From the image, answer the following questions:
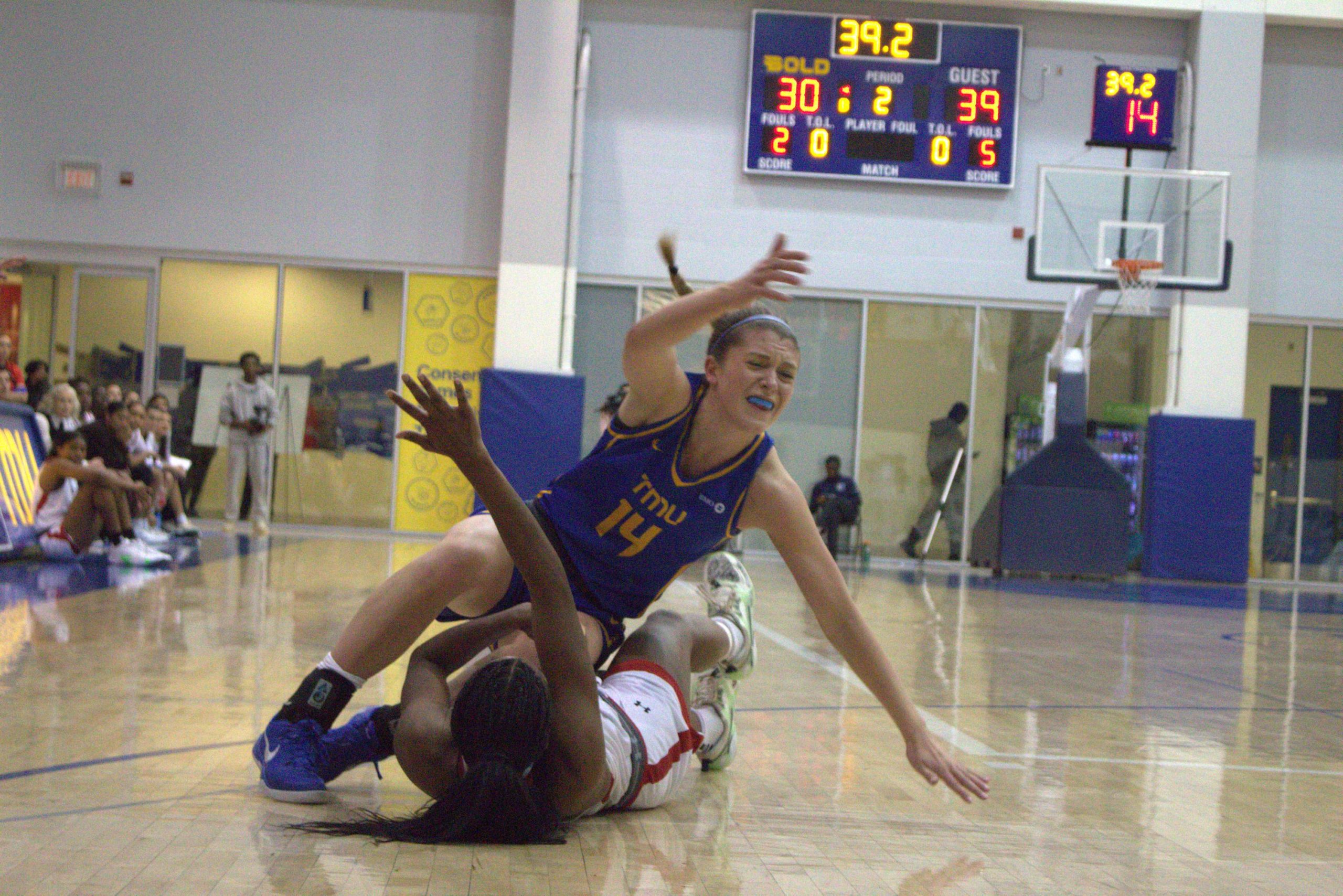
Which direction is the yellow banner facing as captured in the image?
toward the camera

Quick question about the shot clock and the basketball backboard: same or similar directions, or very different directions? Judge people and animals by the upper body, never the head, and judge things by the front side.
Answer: same or similar directions

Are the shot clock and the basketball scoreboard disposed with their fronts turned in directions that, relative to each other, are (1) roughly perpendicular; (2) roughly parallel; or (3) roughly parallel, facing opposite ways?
roughly parallel

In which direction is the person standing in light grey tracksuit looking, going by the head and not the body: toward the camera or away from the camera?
toward the camera

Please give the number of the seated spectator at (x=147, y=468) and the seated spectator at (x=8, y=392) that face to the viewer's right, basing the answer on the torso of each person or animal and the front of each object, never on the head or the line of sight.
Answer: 2

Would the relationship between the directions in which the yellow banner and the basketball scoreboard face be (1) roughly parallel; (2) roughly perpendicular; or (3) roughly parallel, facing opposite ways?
roughly parallel

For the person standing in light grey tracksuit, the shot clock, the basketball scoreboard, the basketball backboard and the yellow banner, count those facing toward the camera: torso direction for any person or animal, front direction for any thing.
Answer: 5

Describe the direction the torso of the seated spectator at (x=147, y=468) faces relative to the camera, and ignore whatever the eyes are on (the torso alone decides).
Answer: to the viewer's right

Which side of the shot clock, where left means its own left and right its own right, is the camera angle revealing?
front

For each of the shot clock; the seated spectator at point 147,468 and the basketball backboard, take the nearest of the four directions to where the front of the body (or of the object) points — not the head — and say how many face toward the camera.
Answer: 2

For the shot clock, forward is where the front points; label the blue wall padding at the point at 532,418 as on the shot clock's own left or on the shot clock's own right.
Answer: on the shot clock's own right

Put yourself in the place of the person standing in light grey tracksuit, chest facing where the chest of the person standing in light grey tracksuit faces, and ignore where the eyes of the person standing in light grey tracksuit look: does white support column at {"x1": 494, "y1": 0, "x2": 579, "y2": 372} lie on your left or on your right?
on your left

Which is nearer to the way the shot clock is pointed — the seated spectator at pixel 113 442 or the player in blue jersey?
the player in blue jersey

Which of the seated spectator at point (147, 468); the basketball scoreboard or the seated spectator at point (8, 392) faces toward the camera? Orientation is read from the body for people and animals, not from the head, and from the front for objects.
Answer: the basketball scoreboard

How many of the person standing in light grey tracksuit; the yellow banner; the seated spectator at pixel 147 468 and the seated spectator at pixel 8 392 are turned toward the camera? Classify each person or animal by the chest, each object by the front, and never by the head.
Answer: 2
